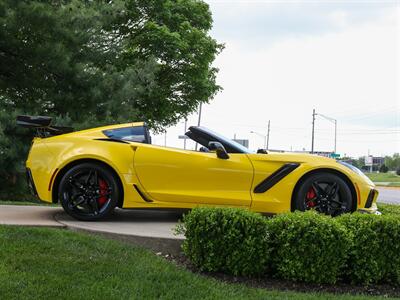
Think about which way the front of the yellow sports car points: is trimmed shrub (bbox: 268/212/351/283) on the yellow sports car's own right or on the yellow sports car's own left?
on the yellow sports car's own right

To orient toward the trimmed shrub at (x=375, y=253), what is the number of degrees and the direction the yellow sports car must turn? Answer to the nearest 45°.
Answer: approximately 45° to its right

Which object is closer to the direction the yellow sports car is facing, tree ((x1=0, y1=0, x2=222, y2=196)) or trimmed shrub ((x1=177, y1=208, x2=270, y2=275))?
the trimmed shrub

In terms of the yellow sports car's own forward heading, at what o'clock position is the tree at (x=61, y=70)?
The tree is roughly at 8 o'clock from the yellow sports car.

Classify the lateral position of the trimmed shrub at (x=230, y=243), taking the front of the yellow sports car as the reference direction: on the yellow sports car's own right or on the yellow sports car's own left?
on the yellow sports car's own right

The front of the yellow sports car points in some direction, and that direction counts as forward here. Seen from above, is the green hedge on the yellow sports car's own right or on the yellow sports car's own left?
on the yellow sports car's own right

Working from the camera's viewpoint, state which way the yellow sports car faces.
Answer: facing to the right of the viewer

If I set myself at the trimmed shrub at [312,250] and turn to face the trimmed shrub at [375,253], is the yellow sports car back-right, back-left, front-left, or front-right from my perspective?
back-left
